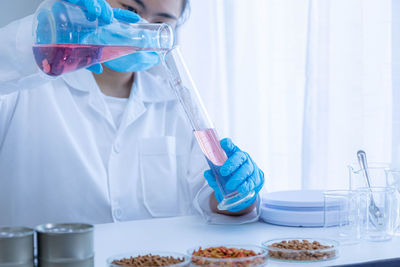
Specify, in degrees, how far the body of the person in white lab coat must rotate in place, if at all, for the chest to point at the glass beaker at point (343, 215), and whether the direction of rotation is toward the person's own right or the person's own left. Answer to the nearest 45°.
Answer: approximately 45° to the person's own left

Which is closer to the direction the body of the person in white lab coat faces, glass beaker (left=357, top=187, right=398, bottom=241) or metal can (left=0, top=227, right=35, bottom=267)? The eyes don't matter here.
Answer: the metal can

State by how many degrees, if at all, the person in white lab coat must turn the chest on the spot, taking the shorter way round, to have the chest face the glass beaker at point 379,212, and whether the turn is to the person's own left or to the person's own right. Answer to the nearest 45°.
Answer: approximately 45° to the person's own left

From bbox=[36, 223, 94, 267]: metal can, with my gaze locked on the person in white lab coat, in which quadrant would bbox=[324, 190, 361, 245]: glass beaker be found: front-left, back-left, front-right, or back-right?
front-right

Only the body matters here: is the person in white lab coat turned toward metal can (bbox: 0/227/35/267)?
yes

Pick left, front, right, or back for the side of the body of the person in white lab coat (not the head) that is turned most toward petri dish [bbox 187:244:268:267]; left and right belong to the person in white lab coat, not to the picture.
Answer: front

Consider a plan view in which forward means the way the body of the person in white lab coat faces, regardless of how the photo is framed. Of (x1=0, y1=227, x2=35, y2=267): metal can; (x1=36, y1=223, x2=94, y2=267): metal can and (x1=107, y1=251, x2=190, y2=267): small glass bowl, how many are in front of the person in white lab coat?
3

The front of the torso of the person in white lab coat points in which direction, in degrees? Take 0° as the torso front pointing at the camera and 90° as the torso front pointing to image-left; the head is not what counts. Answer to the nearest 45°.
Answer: approximately 0°

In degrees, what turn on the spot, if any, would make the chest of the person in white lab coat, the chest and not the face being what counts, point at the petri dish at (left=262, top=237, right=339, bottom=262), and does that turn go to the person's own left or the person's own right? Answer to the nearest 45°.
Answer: approximately 45° to the person's own left

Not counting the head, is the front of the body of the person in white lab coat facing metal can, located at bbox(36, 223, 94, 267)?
yes
